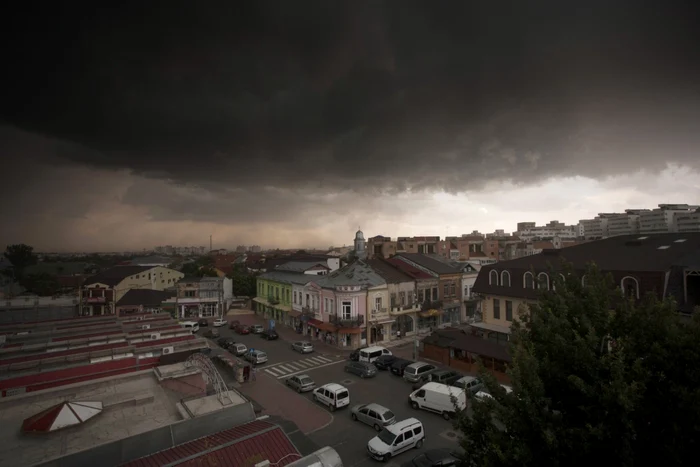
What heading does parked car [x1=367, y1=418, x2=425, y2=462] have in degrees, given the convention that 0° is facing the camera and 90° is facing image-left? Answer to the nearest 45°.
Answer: approximately 45°

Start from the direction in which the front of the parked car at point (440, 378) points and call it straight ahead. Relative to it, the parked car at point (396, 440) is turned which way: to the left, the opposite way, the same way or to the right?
the same way

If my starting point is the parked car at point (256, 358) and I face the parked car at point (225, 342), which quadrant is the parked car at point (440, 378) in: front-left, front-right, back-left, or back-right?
back-right

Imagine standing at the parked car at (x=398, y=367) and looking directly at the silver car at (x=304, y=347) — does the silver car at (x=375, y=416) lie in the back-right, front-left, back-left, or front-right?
back-left

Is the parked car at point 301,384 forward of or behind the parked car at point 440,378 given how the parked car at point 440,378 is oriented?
forward

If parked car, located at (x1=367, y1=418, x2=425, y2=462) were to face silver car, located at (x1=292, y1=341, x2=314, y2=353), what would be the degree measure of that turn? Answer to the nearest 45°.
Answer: approximately 90° to its right

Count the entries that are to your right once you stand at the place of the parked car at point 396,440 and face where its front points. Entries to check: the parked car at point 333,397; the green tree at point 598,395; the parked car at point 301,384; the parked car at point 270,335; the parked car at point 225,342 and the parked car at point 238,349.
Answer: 5

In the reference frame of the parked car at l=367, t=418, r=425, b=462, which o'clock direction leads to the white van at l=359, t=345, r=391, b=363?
The white van is roughly at 4 o'clock from the parked car.

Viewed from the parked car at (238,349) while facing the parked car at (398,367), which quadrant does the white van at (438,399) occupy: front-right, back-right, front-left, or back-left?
front-right

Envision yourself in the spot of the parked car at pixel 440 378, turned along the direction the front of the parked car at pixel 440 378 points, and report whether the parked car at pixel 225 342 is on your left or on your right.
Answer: on your right

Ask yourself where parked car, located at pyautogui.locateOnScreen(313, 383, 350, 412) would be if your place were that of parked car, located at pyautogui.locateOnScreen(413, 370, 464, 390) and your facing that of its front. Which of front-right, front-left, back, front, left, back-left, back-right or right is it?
back

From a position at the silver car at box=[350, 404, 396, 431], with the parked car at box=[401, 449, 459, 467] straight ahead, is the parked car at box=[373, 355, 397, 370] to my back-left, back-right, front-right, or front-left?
back-left

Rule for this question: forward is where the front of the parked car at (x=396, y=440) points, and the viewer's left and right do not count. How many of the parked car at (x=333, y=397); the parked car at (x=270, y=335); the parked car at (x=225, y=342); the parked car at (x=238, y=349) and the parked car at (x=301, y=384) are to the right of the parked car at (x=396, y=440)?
5

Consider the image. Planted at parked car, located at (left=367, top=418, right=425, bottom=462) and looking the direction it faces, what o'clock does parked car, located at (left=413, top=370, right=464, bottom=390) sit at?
parked car, located at (left=413, top=370, right=464, bottom=390) is roughly at 5 o'clock from parked car, located at (left=367, top=418, right=425, bottom=462).

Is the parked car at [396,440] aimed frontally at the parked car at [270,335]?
no
